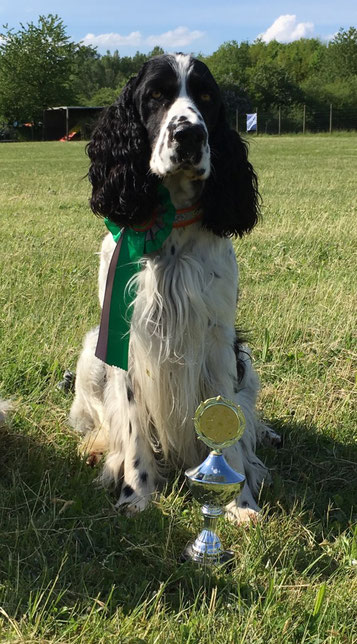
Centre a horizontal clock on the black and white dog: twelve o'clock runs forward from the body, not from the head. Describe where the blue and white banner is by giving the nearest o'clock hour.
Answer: The blue and white banner is roughly at 6 o'clock from the black and white dog.

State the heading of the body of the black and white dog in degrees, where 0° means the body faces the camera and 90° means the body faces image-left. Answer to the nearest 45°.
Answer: approximately 0°
